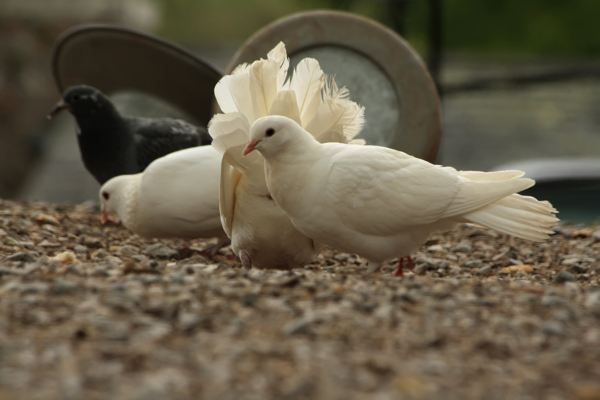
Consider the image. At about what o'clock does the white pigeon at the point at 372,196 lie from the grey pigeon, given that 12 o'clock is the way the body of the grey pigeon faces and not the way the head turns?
The white pigeon is roughly at 8 o'clock from the grey pigeon.

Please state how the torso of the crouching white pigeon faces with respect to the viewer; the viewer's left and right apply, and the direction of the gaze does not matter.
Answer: facing to the left of the viewer

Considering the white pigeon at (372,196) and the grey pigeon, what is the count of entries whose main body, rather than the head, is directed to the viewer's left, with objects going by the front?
2

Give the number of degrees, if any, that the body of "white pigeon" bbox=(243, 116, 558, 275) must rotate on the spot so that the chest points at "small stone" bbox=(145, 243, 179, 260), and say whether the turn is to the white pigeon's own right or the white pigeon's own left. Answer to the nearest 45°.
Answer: approximately 45° to the white pigeon's own right

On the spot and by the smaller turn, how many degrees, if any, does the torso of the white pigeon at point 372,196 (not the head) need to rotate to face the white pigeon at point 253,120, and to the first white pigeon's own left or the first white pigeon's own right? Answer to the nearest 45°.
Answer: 0° — it already faces it

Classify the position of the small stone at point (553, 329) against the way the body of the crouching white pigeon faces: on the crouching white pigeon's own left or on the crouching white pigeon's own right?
on the crouching white pigeon's own left

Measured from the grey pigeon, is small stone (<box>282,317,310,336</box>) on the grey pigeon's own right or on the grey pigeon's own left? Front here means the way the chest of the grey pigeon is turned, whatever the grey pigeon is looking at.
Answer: on the grey pigeon's own left

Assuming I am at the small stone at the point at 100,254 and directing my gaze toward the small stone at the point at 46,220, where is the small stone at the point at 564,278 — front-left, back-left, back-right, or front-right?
back-right

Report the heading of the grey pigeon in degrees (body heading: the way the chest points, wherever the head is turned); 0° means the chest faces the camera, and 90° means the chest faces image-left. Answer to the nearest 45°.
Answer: approximately 90°

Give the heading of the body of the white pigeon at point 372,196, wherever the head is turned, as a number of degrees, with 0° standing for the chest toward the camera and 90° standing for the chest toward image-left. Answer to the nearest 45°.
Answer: approximately 90°
